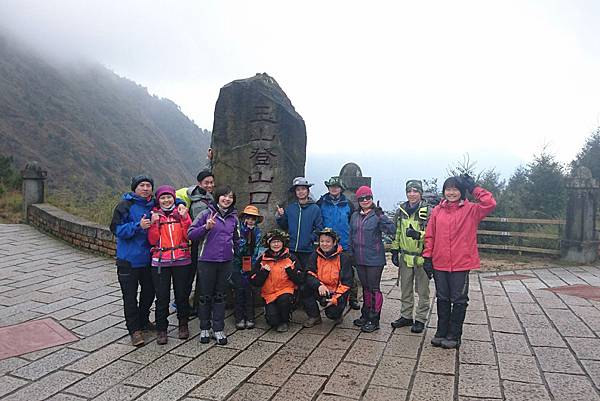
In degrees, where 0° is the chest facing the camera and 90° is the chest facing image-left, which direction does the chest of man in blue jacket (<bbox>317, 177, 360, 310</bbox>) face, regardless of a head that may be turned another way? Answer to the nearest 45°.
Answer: approximately 0°

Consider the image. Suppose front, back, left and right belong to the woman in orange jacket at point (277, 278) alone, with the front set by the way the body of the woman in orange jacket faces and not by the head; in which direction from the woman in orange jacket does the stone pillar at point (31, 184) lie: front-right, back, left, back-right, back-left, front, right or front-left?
back-right

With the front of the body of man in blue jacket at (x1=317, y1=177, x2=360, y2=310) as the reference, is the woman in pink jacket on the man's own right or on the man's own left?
on the man's own left
